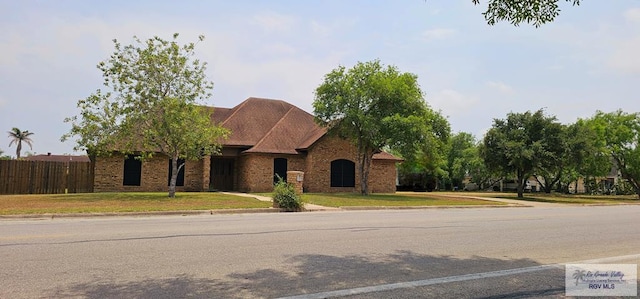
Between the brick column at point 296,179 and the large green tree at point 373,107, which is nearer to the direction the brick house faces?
the brick column

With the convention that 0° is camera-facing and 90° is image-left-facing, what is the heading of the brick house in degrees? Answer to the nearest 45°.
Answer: approximately 0°

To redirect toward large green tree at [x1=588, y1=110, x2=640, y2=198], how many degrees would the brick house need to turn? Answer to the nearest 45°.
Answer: approximately 90° to its left

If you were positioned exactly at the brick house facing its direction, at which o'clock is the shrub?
The shrub is roughly at 12 o'clock from the brick house.

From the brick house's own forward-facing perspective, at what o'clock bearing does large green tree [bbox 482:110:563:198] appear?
The large green tree is roughly at 9 o'clock from the brick house.

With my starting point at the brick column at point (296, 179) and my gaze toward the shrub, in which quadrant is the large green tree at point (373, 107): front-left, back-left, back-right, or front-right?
back-left

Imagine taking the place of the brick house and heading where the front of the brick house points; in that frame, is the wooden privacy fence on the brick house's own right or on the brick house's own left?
on the brick house's own right

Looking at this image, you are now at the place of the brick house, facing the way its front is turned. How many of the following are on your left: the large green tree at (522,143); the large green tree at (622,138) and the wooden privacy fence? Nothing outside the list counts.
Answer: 2

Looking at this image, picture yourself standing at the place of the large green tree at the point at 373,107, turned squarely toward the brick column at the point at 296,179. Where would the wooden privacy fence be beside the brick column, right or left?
right
